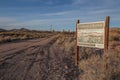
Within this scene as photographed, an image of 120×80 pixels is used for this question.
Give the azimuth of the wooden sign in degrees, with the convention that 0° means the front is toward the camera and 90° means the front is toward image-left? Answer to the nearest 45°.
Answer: approximately 45°
